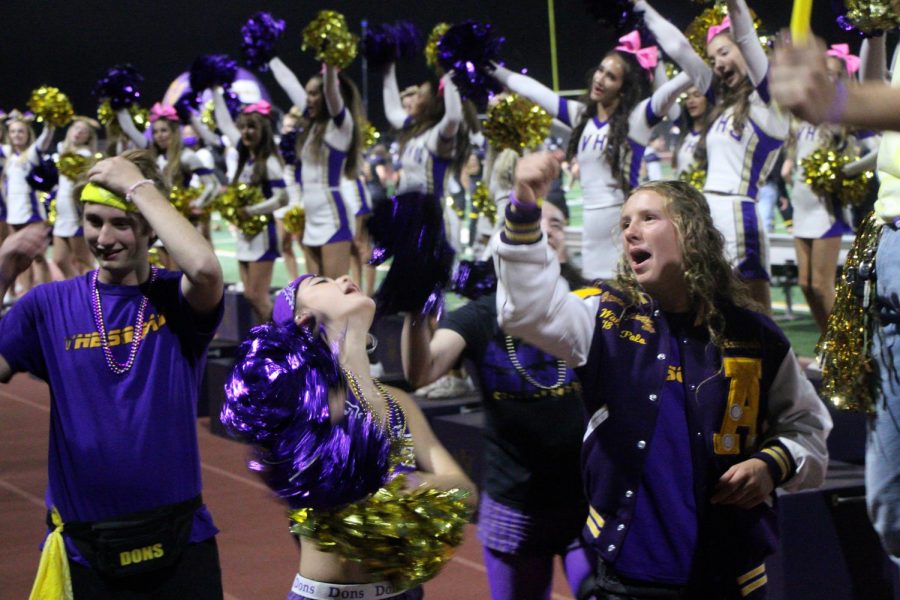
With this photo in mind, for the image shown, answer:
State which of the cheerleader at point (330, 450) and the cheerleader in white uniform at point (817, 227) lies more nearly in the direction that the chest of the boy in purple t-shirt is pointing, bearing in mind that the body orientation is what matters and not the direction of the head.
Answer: the cheerleader

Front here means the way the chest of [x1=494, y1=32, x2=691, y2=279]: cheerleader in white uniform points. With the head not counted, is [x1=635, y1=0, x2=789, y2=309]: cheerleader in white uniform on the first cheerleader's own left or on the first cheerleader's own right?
on the first cheerleader's own left

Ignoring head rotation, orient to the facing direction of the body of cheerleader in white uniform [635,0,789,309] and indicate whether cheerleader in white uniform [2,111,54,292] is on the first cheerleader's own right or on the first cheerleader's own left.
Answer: on the first cheerleader's own right

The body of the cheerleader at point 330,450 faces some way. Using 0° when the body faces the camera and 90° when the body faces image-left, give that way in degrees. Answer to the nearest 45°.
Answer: approximately 315°

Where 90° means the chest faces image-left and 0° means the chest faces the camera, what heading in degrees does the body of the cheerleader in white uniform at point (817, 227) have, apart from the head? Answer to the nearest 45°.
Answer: approximately 45°

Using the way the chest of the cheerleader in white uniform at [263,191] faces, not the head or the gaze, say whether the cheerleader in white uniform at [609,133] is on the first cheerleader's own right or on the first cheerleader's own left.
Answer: on the first cheerleader's own left
